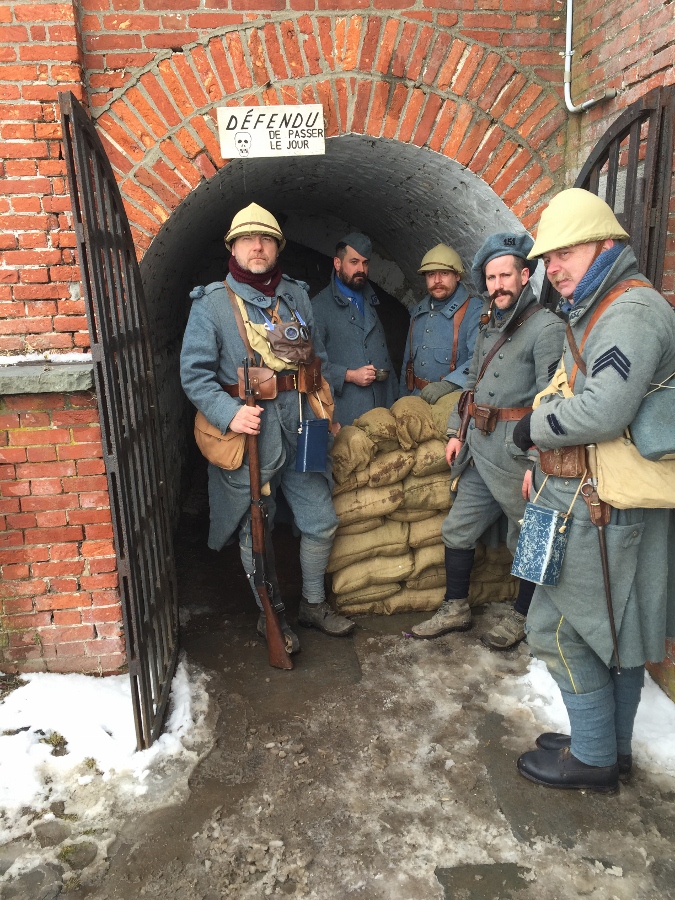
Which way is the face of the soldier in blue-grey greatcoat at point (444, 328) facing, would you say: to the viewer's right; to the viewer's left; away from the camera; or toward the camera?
toward the camera

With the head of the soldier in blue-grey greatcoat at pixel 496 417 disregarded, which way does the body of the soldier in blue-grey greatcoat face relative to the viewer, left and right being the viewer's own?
facing the viewer and to the left of the viewer

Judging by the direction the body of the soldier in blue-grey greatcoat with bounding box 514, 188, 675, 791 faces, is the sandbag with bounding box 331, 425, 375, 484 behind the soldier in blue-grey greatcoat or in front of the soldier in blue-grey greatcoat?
in front

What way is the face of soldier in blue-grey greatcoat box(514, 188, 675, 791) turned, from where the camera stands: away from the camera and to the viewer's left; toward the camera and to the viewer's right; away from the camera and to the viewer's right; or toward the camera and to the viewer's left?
toward the camera and to the viewer's left

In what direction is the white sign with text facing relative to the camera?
toward the camera

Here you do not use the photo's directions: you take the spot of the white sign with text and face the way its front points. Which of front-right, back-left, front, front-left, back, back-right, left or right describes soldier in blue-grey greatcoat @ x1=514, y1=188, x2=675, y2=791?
front-left

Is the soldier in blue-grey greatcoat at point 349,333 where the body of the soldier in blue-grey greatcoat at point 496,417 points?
no

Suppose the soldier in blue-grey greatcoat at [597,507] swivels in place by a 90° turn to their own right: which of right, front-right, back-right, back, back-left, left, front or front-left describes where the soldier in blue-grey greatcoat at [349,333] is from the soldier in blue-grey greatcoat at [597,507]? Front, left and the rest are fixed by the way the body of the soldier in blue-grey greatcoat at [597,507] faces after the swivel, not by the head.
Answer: front-left

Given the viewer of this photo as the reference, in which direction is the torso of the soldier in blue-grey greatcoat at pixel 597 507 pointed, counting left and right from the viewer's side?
facing to the left of the viewer

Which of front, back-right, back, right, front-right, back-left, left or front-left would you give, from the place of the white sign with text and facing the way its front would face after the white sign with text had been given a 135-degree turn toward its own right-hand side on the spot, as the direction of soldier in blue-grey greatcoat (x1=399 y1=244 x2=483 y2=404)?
right

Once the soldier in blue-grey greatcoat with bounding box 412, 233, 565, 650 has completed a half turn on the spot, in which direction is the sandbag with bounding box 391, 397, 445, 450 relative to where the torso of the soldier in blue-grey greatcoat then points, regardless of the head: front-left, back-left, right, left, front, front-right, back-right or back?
left

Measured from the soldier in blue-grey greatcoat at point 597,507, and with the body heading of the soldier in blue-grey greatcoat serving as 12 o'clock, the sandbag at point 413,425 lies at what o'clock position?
The sandbag is roughly at 2 o'clock from the soldier in blue-grey greatcoat.

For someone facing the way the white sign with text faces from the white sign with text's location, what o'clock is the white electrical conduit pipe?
The white electrical conduit pipe is roughly at 9 o'clock from the white sign with text.

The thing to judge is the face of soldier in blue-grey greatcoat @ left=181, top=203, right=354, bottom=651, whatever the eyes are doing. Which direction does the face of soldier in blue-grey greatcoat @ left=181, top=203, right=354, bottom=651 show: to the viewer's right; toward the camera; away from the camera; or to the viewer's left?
toward the camera

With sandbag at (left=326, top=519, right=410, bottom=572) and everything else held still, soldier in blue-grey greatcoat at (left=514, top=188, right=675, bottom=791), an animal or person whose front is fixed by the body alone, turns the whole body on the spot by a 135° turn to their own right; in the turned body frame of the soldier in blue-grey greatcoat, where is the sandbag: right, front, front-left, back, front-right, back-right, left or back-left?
left

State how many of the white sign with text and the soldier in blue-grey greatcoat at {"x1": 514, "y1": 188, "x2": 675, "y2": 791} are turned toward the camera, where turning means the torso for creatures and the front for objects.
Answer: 1
